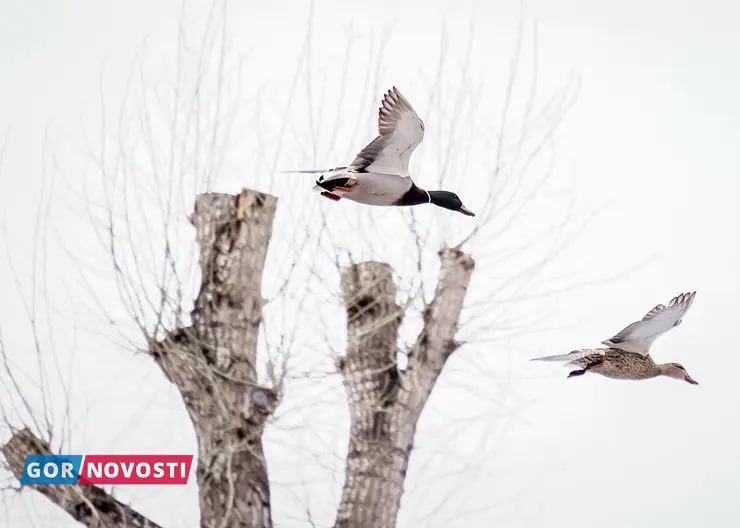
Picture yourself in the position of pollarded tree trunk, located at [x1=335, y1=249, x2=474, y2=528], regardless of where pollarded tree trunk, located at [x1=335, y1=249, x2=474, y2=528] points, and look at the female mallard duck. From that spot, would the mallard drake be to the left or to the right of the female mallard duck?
right

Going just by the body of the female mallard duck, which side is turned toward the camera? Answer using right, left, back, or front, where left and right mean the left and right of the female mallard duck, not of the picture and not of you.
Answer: right

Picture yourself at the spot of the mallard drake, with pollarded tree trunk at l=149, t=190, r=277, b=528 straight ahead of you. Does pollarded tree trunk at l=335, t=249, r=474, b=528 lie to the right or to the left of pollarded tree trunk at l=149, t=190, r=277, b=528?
right

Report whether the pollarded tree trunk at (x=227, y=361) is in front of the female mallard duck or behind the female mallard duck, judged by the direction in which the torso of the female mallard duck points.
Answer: behind

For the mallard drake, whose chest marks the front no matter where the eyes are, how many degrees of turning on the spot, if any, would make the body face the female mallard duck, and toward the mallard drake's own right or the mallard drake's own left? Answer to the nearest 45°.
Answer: approximately 45° to the mallard drake's own left

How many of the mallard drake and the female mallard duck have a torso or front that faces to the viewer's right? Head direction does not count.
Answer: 2

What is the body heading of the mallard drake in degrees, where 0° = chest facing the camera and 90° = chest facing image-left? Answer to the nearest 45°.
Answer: approximately 270°

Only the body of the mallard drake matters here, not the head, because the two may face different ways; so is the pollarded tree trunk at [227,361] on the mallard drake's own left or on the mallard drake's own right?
on the mallard drake's own left

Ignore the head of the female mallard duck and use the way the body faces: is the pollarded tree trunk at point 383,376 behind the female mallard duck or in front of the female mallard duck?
behind

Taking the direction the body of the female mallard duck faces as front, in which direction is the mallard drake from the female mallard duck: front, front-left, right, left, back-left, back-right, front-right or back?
back-right
